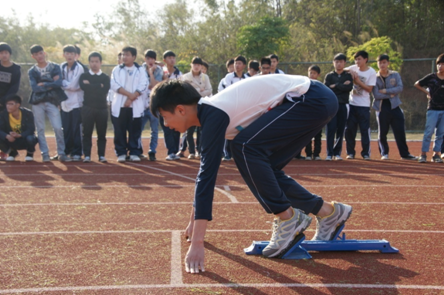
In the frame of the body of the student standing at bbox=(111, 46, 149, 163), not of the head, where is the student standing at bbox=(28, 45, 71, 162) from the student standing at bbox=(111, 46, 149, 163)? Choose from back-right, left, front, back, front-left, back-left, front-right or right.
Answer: right

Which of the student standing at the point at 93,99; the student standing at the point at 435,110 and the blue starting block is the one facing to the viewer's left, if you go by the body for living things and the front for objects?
the blue starting block

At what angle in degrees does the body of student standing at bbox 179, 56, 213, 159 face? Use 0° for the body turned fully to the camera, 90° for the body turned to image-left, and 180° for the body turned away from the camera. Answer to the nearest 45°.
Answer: approximately 0°

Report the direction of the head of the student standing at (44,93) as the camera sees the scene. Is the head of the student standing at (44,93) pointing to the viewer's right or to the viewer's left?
to the viewer's right

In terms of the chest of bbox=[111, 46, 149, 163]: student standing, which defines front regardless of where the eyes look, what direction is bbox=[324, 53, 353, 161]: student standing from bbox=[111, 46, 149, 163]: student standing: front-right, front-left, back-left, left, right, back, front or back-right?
left

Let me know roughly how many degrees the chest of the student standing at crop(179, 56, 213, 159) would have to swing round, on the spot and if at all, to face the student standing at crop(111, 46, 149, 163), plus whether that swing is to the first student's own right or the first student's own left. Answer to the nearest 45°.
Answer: approximately 90° to the first student's own right

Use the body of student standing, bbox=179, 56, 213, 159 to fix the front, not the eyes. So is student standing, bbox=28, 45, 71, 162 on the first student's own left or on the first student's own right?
on the first student's own right

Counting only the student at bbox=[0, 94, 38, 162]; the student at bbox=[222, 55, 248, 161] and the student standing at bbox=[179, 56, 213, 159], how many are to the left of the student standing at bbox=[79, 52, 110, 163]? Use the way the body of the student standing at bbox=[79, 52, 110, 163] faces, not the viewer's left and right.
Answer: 2

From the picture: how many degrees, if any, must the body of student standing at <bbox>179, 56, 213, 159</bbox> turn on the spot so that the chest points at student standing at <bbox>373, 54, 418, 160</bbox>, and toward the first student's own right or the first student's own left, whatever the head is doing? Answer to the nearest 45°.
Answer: approximately 90° to the first student's own left

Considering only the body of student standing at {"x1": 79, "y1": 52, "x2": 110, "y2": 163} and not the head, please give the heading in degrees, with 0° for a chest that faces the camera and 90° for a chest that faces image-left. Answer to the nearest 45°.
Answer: approximately 0°

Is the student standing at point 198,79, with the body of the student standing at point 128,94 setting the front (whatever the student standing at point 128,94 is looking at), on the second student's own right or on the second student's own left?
on the second student's own left
